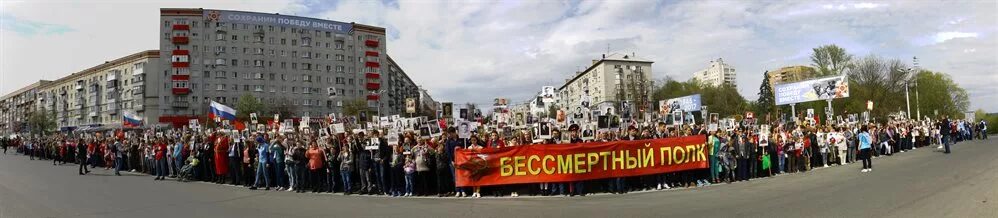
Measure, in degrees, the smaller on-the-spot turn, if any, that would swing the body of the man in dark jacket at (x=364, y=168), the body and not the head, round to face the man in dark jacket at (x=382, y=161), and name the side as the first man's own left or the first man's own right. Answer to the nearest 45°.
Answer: approximately 45° to the first man's own left

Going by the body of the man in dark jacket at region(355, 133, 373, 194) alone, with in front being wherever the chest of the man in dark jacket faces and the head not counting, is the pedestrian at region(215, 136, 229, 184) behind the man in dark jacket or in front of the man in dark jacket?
behind

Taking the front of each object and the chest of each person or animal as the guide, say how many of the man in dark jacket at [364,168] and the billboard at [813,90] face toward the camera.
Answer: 2

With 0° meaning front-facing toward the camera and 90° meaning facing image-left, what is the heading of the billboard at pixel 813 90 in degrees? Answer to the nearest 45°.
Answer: approximately 0°

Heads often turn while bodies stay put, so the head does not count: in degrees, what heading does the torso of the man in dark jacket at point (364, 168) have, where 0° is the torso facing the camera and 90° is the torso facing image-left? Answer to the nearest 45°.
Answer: approximately 0°

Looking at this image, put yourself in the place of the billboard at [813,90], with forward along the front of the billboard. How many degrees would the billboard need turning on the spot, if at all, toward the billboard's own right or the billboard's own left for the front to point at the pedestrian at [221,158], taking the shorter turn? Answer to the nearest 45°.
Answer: approximately 45° to the billboard's own right

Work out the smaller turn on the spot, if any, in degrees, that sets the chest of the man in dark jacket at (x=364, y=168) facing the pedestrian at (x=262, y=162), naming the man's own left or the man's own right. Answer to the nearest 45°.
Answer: approximately 135° to the man's own right

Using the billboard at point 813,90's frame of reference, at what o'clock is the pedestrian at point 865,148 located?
The pedestrian is roughly at 12 o'clock from the billboard.
